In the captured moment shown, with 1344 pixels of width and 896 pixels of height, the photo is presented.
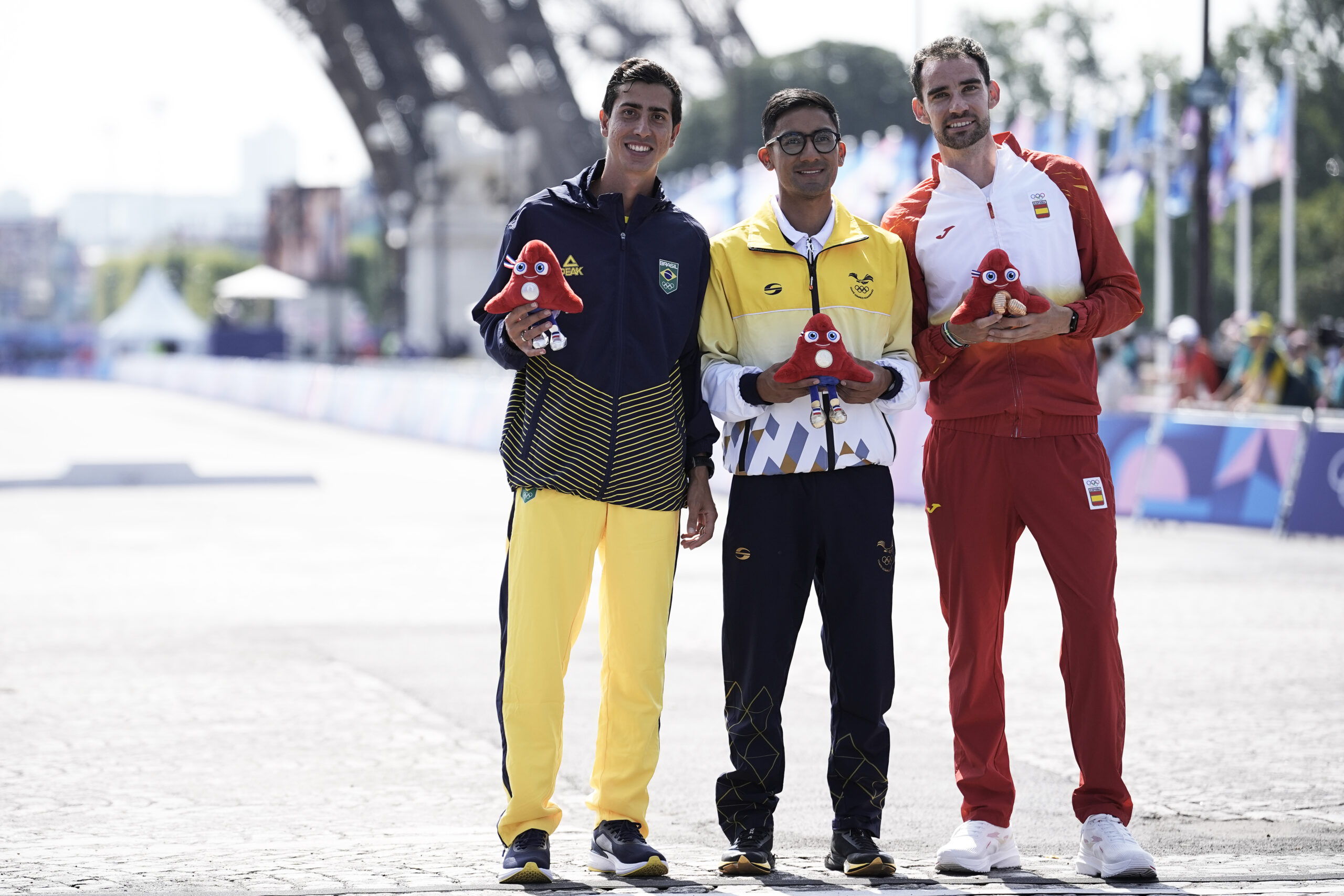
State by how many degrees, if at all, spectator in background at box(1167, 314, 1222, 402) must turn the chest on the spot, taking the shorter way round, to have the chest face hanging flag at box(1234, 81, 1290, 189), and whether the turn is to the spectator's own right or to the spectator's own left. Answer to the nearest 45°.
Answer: approximately 135° to the spectator's own right

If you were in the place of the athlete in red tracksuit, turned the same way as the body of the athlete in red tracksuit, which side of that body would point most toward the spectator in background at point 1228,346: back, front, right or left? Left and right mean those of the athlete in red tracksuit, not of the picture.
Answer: back

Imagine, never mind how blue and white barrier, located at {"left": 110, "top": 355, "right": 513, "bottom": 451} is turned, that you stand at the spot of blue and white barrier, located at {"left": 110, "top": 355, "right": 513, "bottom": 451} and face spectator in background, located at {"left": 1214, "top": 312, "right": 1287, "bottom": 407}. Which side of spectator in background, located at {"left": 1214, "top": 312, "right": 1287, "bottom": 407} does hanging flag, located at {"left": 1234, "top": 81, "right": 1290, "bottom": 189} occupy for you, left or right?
left

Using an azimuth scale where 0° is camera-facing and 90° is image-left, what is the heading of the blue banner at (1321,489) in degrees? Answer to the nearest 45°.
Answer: approximately 0°

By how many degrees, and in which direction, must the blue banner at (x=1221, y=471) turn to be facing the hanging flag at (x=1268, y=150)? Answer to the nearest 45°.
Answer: approximately 180°

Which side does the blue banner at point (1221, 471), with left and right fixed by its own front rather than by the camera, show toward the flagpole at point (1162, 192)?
back

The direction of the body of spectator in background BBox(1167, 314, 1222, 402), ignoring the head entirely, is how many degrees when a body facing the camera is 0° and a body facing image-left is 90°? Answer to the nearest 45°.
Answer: approximately 45°

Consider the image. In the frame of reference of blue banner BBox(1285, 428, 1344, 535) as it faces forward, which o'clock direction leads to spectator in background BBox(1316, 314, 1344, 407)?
The spectator in background is roughly at 6 o'clock from the blue banner.

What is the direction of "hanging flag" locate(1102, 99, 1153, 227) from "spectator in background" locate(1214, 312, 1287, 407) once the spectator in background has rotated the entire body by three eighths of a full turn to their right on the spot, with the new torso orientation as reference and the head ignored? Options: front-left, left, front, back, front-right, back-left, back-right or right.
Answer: front
